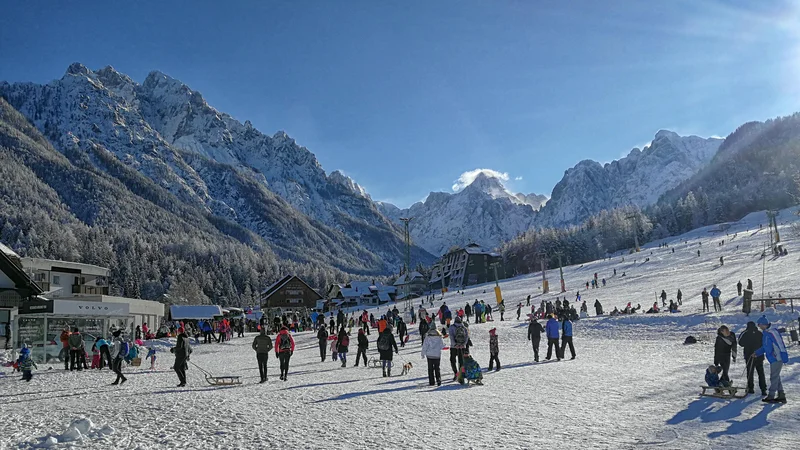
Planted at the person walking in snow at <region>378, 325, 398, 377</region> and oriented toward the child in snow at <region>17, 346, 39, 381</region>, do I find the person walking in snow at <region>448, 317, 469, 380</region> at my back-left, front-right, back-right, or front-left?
back-left

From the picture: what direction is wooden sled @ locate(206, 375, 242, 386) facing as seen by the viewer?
to the viewer's left

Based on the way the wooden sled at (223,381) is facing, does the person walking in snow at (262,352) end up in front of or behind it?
behind

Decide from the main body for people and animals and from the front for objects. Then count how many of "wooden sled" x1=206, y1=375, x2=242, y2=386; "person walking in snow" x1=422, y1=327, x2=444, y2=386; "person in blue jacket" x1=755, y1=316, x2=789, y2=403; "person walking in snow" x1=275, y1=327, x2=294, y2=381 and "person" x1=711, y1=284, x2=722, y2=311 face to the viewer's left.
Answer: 2

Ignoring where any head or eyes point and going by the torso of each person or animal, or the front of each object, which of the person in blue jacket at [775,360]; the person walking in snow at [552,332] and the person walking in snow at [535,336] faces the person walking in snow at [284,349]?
the person in blue jacket

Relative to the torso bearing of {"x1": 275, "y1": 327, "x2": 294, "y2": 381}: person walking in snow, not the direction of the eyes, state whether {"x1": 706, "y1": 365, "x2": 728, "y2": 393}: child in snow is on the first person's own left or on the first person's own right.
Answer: on the first person's own right

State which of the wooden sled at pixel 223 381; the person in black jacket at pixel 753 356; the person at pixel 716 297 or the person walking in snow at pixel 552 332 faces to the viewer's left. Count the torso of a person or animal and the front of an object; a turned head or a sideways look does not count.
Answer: the wooden sled

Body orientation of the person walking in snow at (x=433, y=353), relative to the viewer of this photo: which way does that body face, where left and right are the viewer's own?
facing away from the viewer

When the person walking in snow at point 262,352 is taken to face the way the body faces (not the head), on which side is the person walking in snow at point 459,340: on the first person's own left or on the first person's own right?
on the first person's own right

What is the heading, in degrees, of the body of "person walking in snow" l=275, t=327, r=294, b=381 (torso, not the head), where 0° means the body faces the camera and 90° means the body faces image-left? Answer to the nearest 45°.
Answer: approximately 180°

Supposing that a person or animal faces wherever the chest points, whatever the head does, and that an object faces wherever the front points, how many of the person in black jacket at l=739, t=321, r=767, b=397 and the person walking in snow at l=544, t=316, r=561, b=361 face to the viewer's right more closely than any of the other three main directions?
0
